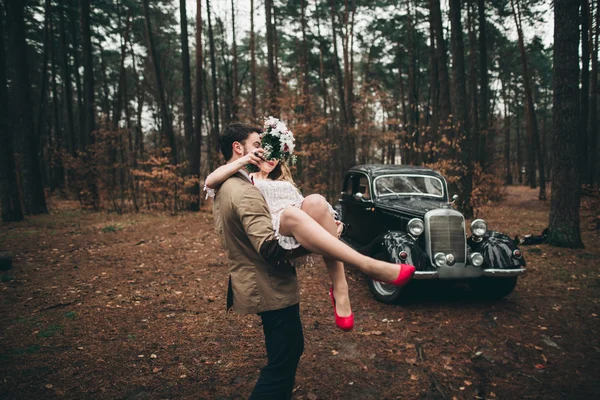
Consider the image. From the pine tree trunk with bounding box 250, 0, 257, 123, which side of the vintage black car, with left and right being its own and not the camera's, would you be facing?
back

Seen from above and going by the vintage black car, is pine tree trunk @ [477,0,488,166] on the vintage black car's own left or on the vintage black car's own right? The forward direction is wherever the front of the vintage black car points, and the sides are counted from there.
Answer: on the vintage black car's own left

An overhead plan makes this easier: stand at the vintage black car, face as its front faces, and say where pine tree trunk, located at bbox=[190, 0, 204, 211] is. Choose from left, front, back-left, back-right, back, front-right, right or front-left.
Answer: back

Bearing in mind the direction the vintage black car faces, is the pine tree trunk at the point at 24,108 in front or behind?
behind

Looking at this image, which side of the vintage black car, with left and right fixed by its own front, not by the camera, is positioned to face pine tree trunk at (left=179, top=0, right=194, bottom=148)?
back

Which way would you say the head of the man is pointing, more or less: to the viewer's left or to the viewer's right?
to the viewer's right

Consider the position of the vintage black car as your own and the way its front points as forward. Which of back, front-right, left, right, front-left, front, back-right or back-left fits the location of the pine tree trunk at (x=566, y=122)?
left

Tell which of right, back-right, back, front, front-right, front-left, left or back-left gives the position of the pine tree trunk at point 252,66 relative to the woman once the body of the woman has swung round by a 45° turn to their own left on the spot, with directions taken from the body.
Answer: left

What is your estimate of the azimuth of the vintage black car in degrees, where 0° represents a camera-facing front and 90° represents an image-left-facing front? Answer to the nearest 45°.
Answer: approximately 315°
